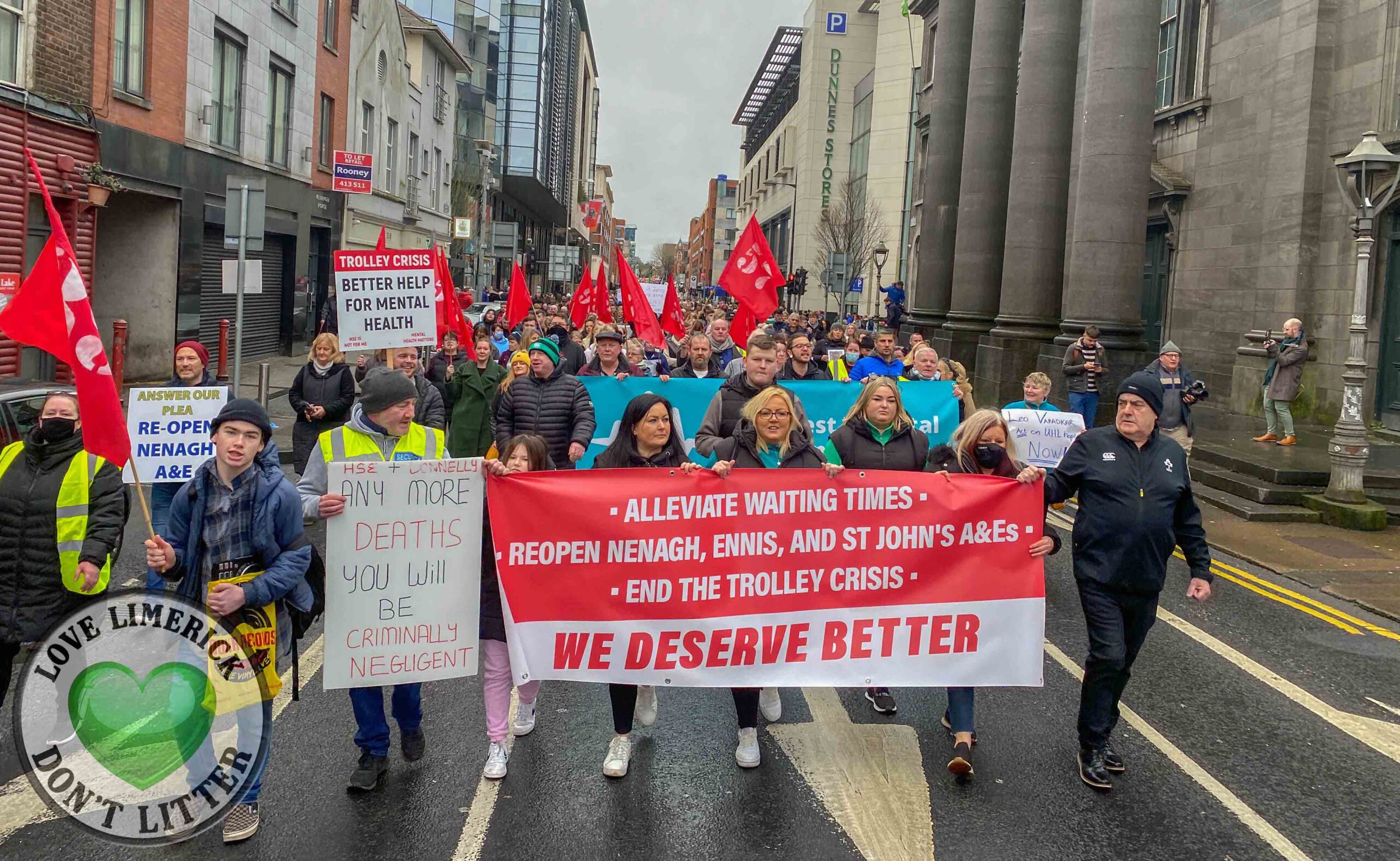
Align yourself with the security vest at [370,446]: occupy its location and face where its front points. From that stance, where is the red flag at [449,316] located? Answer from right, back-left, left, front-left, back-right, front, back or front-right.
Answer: back

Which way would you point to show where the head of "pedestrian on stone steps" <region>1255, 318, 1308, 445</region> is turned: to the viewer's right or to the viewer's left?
to the viewer's left

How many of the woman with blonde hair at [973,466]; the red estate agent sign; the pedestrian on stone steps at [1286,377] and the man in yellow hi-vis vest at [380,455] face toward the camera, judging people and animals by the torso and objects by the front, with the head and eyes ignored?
3

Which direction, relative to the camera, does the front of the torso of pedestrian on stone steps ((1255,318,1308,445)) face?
to the viewer's left

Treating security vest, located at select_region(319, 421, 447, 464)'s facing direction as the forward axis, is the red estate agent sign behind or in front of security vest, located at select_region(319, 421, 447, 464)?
behind

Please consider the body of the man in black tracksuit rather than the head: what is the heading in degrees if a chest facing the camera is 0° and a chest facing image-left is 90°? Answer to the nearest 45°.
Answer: approximately 0°

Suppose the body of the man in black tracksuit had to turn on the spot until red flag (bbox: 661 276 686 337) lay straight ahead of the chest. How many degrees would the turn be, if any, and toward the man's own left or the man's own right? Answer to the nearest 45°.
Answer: approximately 135° to the man's own right

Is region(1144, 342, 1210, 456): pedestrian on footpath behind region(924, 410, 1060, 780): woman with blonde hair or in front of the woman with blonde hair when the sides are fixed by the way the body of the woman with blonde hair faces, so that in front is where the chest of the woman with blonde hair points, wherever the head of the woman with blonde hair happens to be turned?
behind

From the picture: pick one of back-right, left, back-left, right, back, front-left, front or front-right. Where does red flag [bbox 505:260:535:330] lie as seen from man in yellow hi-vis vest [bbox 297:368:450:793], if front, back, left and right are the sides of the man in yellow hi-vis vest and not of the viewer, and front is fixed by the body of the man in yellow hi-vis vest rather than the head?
back

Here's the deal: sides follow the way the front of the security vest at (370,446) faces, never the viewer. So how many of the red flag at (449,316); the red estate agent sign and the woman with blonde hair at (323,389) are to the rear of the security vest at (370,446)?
3

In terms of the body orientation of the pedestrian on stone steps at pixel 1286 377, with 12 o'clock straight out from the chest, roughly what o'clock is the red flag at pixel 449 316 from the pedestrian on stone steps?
The red flag is roughly at 11 o'clock from the pedestrian on stone steps.

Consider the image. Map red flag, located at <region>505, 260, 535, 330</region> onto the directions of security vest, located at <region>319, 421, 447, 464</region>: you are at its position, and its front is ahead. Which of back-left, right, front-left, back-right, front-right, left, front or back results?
back
